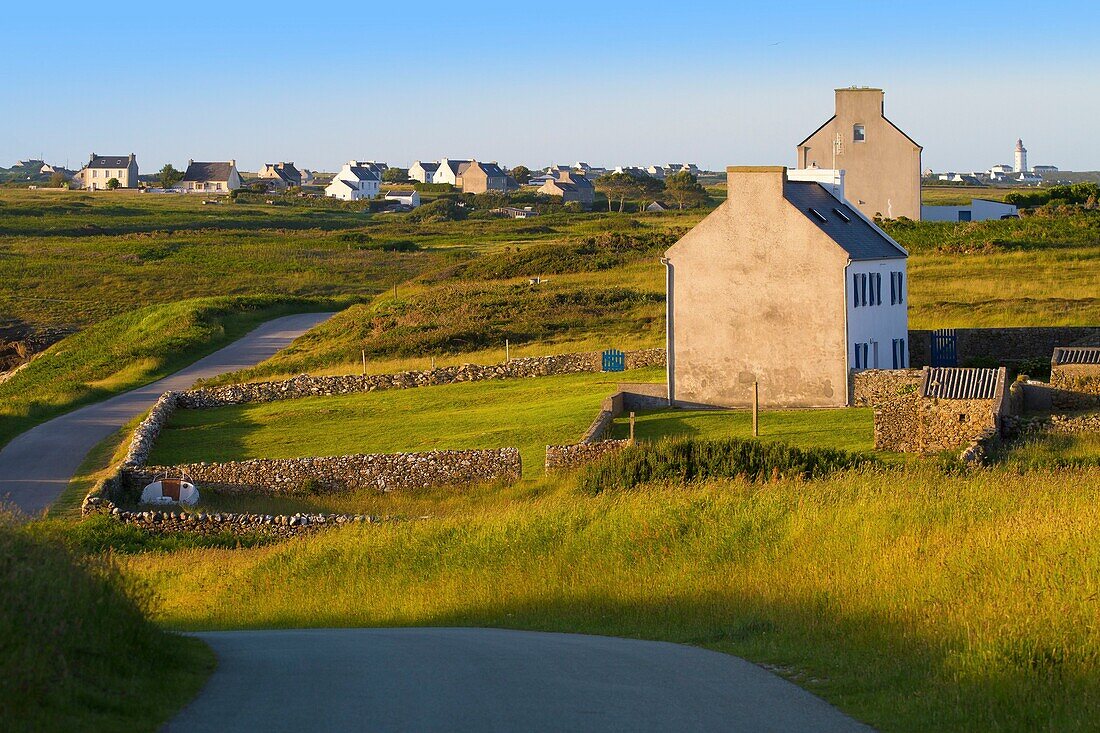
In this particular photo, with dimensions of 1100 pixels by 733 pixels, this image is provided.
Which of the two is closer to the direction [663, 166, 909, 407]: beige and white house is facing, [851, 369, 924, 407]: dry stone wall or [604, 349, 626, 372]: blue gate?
the dry stone wall

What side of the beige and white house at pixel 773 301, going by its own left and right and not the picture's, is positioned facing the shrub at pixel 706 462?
right

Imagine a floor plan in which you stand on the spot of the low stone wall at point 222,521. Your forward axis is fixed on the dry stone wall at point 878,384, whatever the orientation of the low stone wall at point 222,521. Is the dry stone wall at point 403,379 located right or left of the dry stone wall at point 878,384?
left

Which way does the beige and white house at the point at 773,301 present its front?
to the viewer's right

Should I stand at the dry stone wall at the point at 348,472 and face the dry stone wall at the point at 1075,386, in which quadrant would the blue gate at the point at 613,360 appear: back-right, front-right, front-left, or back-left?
front-left

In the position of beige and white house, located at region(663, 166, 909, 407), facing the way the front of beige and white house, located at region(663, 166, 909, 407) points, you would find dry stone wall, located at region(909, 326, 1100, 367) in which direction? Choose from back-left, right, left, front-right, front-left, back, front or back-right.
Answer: front-left

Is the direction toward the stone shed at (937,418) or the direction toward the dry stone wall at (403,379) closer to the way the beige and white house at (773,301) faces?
the stone shed
